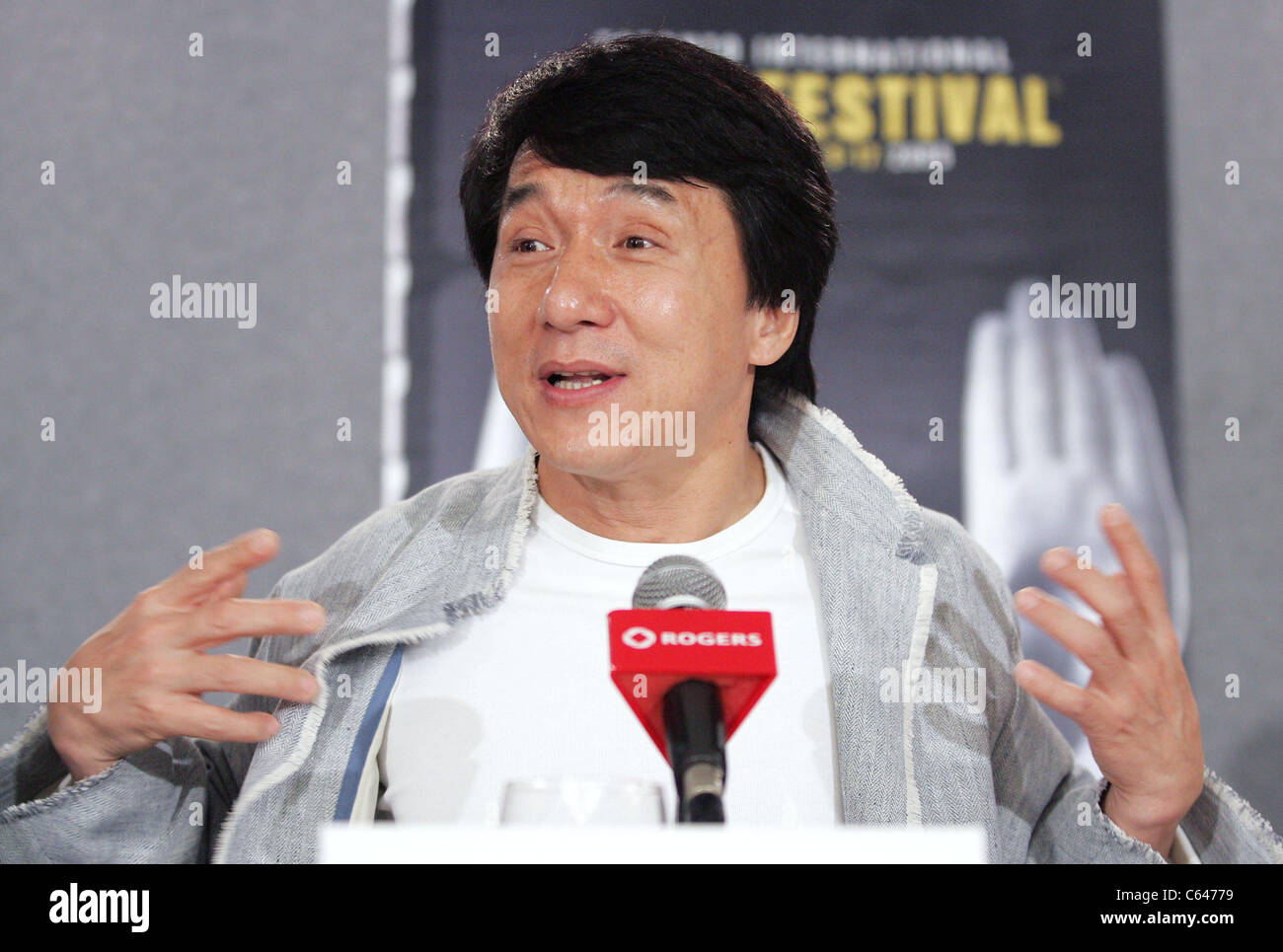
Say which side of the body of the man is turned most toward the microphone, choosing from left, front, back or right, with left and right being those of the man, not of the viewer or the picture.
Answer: front

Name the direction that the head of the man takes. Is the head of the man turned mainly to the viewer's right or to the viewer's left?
to the viewer's left

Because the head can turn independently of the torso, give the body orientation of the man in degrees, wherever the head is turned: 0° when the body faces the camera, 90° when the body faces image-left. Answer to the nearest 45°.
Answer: approximately 0°

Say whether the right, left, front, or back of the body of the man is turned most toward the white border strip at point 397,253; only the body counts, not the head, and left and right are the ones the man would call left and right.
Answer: back

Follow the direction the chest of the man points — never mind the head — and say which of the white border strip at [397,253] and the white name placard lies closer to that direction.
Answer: the white name placard

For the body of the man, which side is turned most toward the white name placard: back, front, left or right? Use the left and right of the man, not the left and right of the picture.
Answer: front

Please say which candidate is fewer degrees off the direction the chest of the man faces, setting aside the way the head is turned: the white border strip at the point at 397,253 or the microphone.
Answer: the microphone
